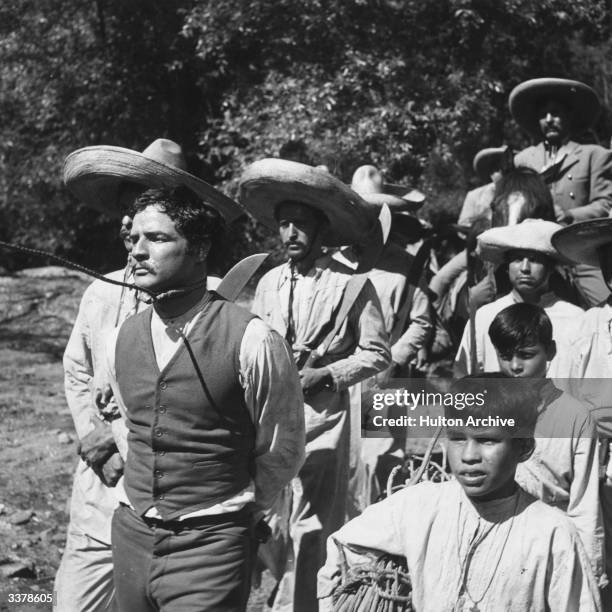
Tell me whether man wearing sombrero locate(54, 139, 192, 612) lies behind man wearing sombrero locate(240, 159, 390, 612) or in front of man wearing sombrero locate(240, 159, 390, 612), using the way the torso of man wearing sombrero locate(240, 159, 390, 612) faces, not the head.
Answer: in front

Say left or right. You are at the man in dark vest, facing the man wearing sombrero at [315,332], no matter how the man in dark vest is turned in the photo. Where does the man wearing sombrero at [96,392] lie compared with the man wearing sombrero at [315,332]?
left

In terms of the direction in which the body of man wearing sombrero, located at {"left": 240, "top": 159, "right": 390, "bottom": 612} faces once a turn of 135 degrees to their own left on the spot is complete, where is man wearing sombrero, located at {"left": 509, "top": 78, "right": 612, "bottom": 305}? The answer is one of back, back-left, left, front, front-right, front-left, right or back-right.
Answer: front-left

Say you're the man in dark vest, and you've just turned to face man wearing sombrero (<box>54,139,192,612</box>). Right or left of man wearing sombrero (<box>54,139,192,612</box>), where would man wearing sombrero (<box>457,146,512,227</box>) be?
right

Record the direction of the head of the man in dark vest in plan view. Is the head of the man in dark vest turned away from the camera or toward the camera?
toward the camera

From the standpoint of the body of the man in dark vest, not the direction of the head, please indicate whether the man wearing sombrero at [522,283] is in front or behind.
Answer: behind

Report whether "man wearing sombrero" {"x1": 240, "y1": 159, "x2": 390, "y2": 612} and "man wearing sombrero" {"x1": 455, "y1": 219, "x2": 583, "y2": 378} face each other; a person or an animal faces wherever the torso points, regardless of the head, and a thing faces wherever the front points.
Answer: no

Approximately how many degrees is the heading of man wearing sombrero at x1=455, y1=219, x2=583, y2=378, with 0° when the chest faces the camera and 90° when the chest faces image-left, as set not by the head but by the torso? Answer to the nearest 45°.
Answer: approximately 0°

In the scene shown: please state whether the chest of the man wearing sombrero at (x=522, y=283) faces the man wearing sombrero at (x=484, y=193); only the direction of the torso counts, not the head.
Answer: no

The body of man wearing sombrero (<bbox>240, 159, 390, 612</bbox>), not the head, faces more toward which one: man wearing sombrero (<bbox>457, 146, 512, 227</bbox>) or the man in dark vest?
the man in dark vest

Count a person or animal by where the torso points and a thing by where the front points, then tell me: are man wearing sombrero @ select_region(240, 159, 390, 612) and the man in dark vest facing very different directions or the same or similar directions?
same or similar directions

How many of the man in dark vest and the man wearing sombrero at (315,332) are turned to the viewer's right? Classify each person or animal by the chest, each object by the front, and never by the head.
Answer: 0

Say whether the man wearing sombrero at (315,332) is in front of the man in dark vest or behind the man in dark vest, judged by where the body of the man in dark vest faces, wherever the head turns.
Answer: behind

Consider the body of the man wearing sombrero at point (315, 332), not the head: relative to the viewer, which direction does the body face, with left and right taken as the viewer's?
facing the viewer and to the left of the viewer

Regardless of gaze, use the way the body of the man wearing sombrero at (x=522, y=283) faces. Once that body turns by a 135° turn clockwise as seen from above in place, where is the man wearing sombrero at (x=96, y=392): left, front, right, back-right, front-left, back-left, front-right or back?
left

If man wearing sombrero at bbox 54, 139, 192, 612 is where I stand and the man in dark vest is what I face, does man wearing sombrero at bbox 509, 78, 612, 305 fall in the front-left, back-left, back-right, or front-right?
back-left

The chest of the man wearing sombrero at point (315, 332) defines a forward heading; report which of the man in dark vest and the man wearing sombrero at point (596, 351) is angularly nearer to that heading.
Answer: the man in dark vest

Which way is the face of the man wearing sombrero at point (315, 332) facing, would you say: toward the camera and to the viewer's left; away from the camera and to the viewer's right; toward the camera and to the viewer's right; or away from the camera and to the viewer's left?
toward the camera and to the viewer's left

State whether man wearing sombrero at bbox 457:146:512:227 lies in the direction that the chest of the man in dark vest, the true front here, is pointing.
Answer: no
